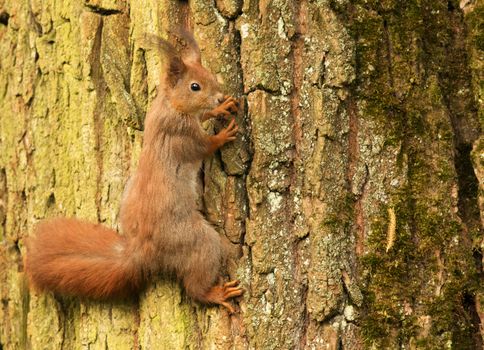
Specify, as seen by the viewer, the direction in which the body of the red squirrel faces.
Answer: to the viewer's right
